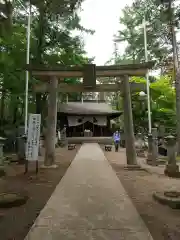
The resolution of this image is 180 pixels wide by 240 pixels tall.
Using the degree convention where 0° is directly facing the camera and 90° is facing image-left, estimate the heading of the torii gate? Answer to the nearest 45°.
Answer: approximately 0°

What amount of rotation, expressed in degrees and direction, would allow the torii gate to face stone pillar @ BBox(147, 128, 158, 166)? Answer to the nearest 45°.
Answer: approximately 135° to its left
